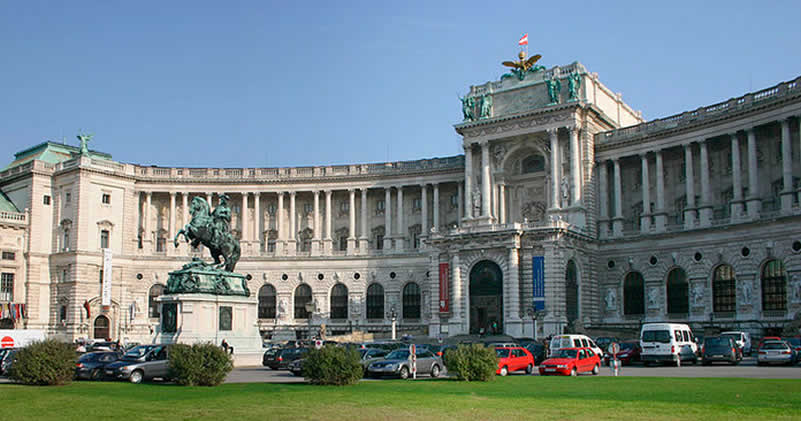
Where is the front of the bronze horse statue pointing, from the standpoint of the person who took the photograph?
facing to the left of the viewer

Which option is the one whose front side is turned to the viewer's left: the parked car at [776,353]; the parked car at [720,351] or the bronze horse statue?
the bronze horse statue

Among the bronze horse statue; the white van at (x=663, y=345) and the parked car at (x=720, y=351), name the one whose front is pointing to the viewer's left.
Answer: the bronze horse statue

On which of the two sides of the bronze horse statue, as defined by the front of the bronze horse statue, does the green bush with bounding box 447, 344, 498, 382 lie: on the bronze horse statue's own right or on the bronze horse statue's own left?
on the bronze horse statue's own left

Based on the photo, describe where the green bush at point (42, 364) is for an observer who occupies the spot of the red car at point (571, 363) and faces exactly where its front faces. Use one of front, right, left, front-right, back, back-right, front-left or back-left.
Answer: front
